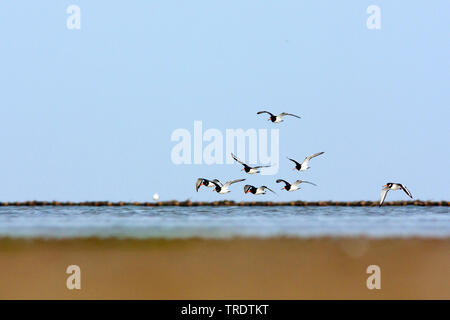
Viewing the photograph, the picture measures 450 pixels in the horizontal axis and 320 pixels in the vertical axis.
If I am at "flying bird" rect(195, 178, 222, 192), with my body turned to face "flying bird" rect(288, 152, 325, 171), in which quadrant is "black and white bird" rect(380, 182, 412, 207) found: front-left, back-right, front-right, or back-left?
front-right

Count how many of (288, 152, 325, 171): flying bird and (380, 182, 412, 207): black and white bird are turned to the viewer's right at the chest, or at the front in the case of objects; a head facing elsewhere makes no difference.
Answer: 0

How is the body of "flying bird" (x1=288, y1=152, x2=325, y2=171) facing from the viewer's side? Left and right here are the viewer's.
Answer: facing the viewer and to the left of the viewer

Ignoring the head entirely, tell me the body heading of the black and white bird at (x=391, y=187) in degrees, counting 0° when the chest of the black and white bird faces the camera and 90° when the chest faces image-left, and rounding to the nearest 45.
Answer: approximately 45°

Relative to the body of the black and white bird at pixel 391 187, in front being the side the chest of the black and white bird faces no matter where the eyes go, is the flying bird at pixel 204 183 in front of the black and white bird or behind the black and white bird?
in front

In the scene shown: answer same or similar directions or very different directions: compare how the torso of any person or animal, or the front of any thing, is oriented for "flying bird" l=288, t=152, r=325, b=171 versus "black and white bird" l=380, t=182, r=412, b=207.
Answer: same or similar directions

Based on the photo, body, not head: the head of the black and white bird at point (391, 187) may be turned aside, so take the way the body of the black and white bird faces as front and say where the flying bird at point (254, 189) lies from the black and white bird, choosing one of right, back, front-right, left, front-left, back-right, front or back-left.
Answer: front-right

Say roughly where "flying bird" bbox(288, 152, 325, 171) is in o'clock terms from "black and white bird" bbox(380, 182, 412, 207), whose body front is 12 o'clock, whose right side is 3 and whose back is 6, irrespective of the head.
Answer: The flying bird is roughly at 2 o'clock from the black and white bird.

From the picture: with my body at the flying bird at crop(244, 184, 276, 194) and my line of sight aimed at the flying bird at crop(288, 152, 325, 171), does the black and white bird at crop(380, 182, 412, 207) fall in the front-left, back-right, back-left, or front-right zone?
front-right
